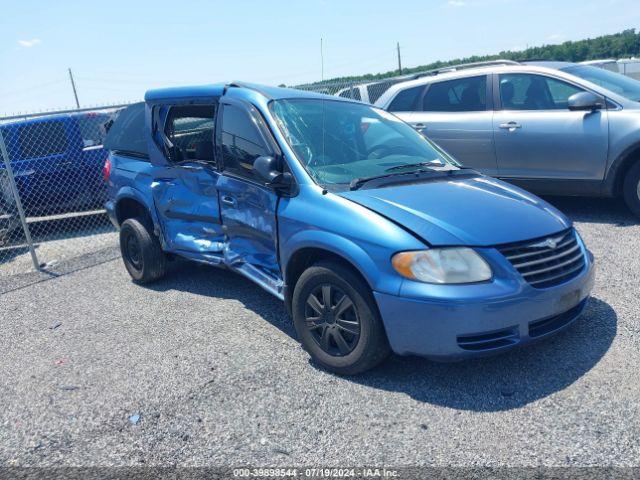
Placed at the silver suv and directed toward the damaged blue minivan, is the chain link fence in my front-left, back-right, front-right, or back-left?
front-right

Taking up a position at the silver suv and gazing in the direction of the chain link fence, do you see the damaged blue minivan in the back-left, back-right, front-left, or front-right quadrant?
front-left

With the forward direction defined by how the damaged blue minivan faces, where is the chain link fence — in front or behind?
behind

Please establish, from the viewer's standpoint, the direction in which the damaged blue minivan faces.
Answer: facing the viewer and to the right of the viewer

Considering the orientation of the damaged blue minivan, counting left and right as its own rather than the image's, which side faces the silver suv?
left
